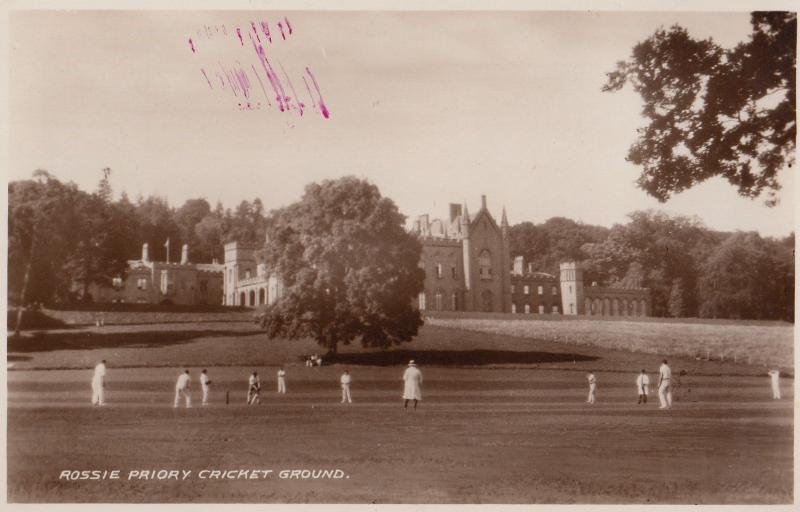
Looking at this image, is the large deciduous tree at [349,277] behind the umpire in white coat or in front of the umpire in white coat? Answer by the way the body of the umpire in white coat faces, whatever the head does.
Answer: in front
